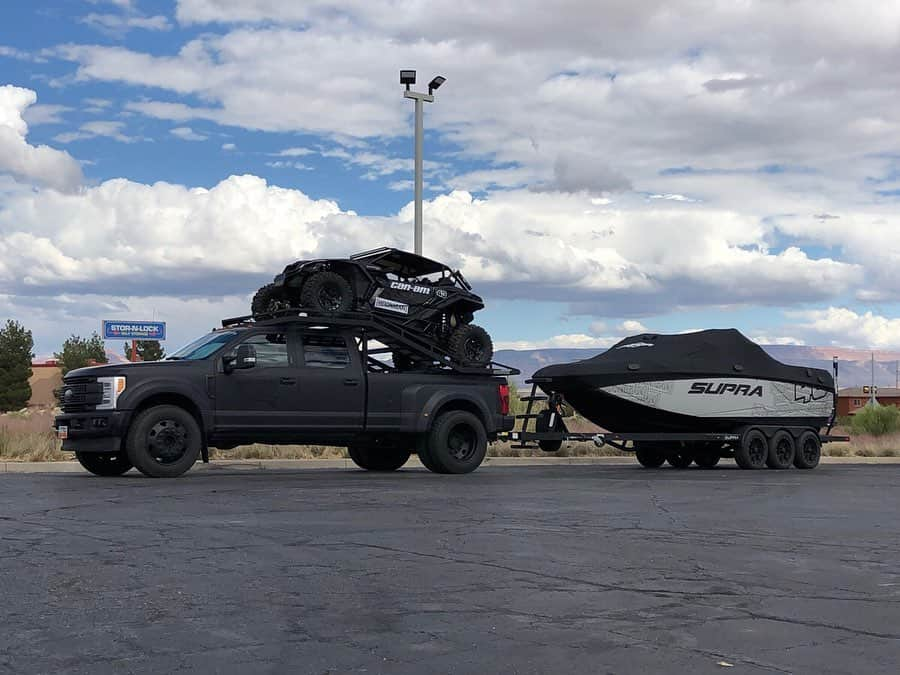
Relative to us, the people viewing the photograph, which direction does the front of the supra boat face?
facing to the left of the viewer

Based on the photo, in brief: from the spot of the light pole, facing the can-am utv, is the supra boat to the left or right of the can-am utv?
left

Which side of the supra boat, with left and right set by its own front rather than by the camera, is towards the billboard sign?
right

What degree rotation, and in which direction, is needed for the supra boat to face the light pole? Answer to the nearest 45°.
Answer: approximately 45° to its right

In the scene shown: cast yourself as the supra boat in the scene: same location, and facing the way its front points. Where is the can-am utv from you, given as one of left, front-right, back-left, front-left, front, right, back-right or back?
front-left

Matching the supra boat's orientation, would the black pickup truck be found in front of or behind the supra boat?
in front

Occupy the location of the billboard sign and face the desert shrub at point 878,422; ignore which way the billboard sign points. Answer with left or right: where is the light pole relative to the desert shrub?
right
